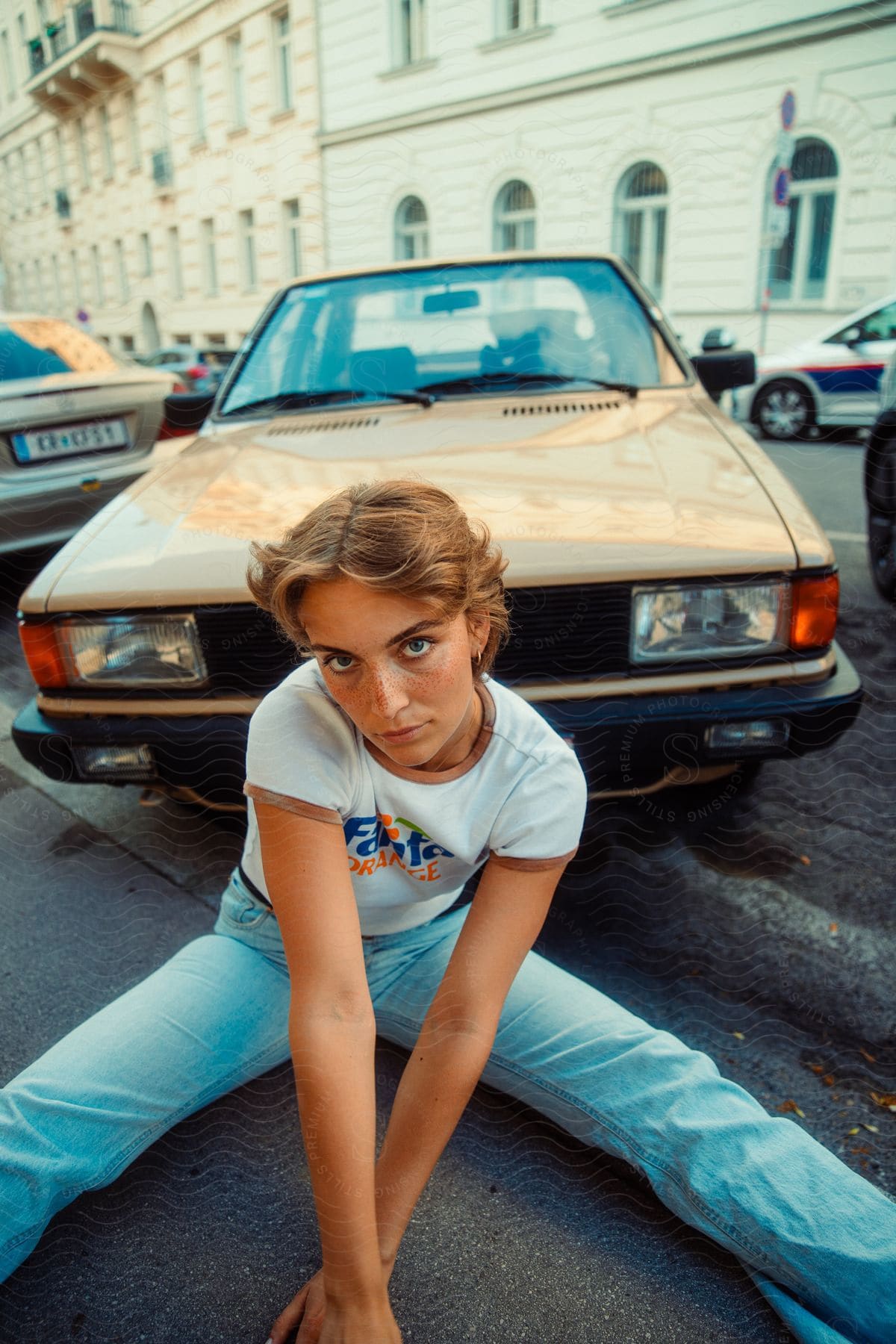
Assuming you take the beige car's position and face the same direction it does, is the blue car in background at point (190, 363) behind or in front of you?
behind

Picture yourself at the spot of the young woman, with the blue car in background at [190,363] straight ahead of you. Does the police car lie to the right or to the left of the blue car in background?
right

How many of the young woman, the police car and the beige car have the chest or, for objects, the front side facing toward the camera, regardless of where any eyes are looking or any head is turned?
2

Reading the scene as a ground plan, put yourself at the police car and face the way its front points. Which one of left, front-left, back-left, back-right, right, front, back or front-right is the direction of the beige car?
left

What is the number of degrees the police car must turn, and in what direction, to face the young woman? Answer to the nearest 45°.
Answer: approximately 90° to its left

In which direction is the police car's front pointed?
to the viewer's left

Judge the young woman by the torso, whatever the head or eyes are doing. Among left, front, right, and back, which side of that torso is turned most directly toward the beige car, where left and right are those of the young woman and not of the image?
back
